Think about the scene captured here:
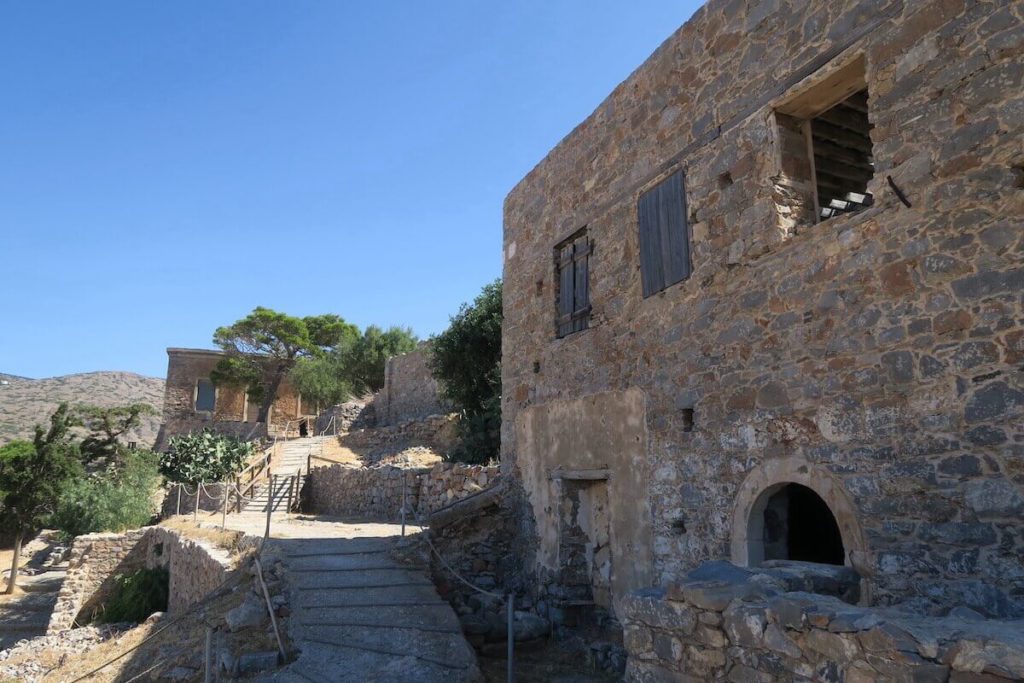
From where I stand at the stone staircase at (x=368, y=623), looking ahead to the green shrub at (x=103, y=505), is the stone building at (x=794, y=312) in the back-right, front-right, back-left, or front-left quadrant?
back-right

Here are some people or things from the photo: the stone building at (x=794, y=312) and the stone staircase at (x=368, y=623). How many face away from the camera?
0

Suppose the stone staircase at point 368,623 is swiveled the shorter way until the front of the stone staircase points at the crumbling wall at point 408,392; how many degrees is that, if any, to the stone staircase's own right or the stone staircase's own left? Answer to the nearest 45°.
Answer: approximately 180°

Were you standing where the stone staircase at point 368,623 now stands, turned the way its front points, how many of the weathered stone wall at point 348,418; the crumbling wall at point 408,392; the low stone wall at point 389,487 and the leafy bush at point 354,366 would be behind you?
4

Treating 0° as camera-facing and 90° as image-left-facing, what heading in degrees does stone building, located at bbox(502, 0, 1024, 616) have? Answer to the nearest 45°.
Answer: approximately 45°

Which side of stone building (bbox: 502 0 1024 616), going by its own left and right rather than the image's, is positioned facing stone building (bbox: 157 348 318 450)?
right

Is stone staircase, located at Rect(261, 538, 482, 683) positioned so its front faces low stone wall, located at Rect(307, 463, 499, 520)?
no

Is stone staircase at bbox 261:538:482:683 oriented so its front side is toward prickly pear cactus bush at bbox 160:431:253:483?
no

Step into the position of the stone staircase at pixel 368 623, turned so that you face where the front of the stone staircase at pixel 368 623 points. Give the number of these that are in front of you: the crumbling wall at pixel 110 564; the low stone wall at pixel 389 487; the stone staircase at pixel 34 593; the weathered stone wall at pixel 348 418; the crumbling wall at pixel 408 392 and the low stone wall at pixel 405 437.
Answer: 0

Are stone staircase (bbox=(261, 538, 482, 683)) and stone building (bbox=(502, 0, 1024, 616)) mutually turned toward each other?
no

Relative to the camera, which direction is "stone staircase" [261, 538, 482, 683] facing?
toward the camera

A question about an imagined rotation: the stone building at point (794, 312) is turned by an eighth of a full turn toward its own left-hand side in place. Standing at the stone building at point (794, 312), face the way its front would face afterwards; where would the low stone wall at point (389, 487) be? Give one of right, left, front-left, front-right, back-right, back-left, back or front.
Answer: back-right

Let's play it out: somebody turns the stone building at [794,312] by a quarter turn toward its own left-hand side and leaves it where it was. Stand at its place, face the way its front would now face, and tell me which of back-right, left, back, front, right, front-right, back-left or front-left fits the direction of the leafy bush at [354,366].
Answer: back

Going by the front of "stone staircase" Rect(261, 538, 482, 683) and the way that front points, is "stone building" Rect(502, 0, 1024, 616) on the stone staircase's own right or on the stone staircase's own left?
on the stone staircase's own left

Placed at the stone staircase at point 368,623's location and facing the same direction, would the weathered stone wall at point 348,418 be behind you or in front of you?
behind

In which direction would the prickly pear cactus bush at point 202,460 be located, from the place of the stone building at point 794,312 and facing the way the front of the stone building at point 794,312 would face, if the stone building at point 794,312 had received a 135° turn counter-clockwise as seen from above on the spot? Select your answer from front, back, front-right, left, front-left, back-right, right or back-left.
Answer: back-left

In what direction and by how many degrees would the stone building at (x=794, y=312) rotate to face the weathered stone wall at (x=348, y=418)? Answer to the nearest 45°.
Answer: approximately 90° to its right

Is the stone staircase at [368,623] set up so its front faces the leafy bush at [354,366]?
no
